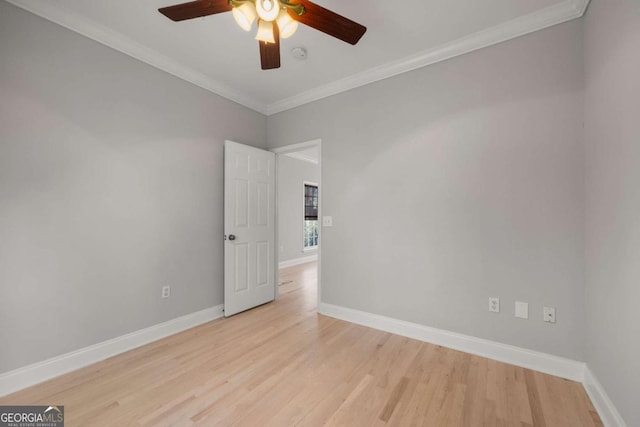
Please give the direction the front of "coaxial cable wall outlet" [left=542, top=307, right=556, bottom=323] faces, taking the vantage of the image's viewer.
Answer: facing the viewer

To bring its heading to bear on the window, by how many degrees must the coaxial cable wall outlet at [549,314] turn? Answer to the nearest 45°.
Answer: approximately 135° to its right

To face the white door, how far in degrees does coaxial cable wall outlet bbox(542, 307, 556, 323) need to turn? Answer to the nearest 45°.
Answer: approximately 90° to its right

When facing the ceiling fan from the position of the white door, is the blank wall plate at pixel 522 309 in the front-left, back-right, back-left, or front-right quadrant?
front-left

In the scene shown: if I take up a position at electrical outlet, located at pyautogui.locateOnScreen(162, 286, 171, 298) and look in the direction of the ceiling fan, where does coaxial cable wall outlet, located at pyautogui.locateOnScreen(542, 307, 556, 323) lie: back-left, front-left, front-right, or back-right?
front-left

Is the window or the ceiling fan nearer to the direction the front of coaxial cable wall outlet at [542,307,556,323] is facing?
the ceiling fan

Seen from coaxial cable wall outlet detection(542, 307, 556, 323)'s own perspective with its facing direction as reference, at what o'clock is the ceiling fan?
The ceiling fan is roughly at 1 o'clock from the coaxial cable wall outlet.

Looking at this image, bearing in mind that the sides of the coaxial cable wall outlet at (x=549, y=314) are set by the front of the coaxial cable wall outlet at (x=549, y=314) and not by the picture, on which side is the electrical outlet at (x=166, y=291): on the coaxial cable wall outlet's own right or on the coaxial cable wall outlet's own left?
on the coaxial cable wall outlet's own right

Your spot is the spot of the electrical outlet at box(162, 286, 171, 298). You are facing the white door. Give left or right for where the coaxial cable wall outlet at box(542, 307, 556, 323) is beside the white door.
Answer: right
